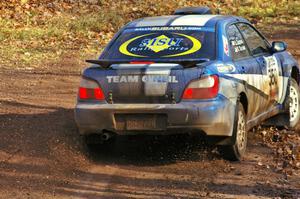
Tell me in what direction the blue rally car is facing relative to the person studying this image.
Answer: facing away from the viewer and to the right of the viewer
